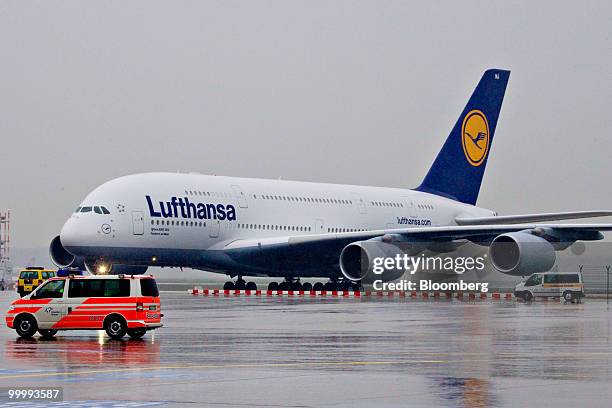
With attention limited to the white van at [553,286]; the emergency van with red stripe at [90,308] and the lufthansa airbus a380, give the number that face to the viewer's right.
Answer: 0

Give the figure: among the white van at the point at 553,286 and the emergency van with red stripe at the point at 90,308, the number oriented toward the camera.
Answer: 0

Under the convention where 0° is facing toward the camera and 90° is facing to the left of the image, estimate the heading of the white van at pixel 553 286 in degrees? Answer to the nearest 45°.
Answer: approximately 90°

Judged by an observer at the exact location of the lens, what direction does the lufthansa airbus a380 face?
facing the viewer and to the left of the viewer

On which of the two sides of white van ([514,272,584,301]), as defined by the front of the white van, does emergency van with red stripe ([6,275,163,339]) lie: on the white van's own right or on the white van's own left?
on the white van's own left

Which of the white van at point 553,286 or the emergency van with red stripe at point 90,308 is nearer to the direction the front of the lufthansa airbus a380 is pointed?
the emergency van with red stripe

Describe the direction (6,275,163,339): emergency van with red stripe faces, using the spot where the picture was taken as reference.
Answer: facing away from the viewer and to the left of the viewer

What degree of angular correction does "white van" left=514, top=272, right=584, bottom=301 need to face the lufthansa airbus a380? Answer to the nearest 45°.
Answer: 0° — it already faces it

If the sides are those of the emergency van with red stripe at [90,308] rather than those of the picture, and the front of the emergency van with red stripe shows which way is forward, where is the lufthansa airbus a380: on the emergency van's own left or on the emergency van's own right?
on the emergency van's own right

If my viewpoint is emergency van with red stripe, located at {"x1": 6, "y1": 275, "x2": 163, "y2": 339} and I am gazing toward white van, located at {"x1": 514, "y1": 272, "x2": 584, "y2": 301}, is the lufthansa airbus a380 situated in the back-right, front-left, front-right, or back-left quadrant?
front-left

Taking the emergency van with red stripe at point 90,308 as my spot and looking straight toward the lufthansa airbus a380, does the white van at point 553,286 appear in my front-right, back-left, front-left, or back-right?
front-right

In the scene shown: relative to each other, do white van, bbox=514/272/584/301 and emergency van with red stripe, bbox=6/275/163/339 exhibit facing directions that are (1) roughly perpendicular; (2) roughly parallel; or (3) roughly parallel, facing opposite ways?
roughly parallel

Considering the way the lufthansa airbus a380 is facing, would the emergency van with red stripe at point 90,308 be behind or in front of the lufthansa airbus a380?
in front

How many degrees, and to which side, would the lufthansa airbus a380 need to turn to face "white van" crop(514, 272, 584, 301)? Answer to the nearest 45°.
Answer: approximately 135° to its left
